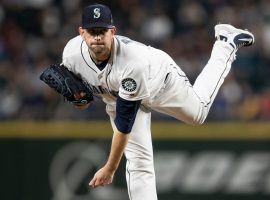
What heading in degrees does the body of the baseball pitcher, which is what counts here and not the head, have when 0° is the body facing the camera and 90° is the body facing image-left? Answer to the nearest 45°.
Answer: approximately 45°
